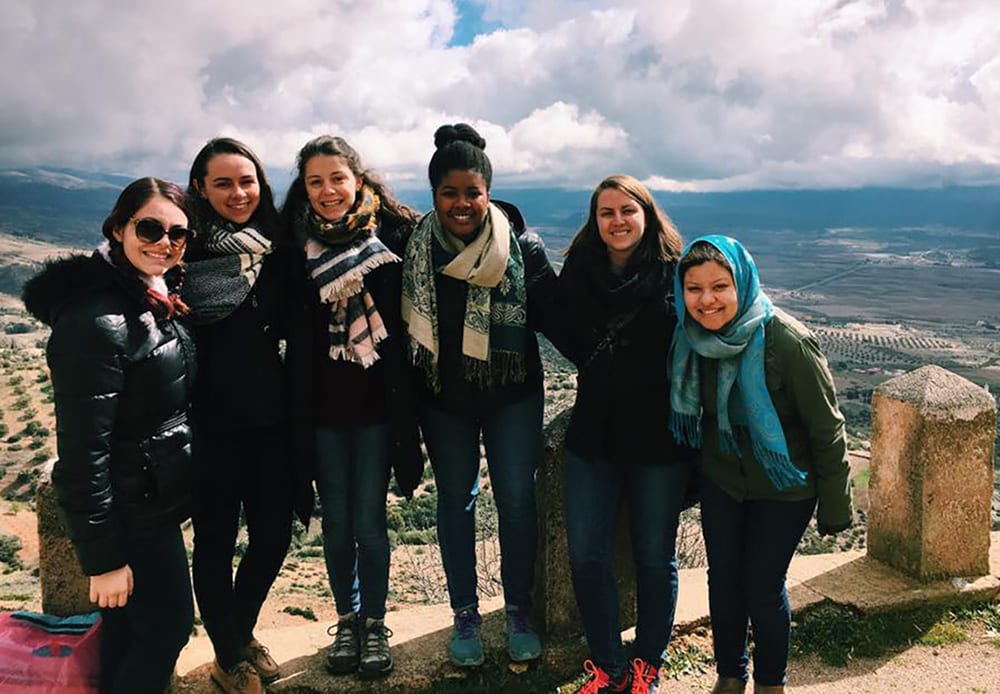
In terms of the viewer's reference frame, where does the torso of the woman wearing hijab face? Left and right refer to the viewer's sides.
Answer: facing the viewer and to the left of the viewer

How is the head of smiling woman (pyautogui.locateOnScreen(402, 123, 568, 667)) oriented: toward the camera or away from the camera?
toward the camera

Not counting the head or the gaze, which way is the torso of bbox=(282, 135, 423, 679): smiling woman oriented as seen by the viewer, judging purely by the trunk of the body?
toward the camera

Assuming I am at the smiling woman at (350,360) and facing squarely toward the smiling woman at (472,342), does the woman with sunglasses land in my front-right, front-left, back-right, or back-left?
back-right

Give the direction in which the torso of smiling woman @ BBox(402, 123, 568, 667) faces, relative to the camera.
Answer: toward the camera

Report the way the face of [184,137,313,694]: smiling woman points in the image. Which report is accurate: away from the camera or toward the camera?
toward the camera

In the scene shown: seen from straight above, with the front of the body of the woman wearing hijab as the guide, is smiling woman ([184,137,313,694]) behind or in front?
in front

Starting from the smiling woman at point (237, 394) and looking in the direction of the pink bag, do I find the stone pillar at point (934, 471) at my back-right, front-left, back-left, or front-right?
back-left

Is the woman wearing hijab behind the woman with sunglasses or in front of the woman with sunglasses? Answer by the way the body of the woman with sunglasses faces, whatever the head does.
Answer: in front

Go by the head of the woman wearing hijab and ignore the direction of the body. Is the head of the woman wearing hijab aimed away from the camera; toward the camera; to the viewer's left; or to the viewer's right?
toward the camera

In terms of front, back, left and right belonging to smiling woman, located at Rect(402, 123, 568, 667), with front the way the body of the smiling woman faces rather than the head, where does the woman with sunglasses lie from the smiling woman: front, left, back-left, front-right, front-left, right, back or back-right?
front-right
